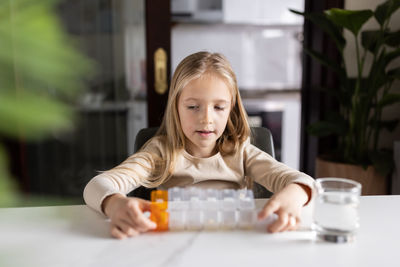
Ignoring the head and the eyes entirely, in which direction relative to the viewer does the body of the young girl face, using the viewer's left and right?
facing the viewer

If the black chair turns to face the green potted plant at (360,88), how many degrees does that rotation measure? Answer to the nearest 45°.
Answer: approximately 135° to its left

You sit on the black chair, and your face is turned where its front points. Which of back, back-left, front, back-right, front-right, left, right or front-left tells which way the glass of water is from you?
front

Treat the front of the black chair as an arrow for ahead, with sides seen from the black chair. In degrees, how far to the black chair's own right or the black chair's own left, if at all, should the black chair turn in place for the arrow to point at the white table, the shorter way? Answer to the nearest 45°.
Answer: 0° — it already faces it

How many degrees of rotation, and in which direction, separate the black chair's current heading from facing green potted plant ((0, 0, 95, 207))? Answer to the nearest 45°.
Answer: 0° — it already faces it

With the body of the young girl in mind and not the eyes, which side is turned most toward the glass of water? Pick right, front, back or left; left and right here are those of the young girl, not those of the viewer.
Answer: front

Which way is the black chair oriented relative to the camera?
toward the camera

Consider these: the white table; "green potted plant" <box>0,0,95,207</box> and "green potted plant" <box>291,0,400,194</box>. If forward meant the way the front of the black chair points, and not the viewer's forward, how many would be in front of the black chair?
2

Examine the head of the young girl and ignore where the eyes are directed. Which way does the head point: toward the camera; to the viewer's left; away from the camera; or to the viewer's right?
toward the camera

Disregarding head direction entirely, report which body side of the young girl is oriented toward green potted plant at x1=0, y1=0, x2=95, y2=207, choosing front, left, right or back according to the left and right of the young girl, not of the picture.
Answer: front

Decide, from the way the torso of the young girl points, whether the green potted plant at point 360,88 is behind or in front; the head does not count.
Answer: behind

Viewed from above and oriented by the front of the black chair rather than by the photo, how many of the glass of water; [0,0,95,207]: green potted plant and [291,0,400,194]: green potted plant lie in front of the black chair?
2
